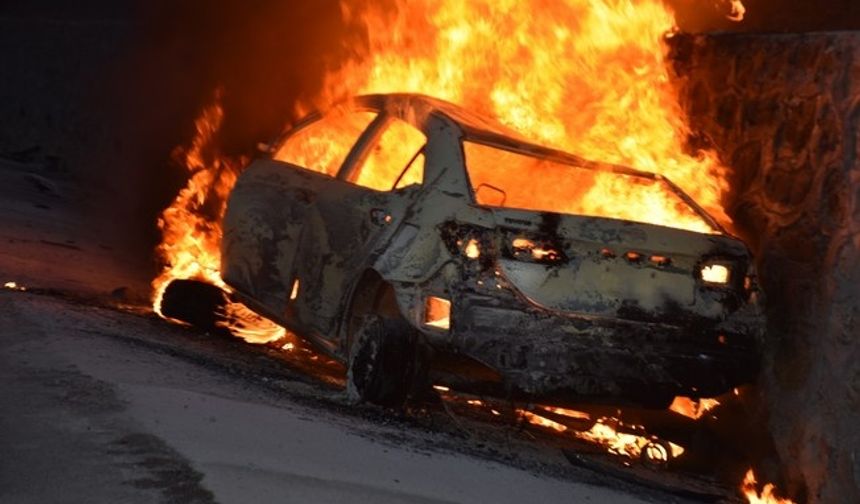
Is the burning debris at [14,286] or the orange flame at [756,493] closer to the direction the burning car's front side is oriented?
the burning debris

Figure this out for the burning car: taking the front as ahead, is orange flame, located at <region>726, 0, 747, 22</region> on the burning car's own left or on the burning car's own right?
on the burning car's own right

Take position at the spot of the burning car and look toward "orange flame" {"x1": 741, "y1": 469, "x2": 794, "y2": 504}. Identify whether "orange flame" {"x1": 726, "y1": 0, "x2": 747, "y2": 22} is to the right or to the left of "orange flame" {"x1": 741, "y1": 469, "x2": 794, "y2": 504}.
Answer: left

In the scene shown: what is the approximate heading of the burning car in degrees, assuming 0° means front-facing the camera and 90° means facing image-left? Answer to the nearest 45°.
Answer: approximately 135°

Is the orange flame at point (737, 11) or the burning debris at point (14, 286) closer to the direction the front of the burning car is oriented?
the burning debris
